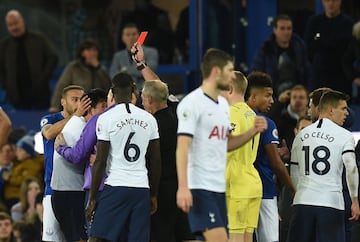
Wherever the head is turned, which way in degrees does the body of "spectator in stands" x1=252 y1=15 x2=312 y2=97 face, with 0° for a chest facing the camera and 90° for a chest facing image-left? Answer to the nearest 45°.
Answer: approximately 0°

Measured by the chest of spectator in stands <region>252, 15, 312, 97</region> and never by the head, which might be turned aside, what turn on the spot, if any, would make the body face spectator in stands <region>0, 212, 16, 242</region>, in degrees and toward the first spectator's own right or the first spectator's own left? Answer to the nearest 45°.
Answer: approximately 90° to the first spectator's own right

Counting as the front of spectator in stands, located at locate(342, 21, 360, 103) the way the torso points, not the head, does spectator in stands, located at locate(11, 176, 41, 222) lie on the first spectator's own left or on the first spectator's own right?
on the first spectator's own right

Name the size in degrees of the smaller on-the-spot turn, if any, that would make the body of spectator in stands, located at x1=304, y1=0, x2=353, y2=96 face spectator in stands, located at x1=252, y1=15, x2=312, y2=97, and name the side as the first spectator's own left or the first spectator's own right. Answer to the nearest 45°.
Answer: approximately 90° to the first spectator's own right

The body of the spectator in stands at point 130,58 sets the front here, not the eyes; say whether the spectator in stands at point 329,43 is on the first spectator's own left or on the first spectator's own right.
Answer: on the first spectator's own left

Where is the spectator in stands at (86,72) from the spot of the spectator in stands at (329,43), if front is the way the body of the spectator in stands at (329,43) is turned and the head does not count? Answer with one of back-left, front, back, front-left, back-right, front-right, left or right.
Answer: right

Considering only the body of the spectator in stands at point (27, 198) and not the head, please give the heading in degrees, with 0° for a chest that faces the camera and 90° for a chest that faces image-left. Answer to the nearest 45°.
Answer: approximately 315°

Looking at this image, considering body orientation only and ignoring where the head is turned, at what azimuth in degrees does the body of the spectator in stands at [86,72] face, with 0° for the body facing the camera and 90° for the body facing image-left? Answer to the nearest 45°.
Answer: approximately 315°

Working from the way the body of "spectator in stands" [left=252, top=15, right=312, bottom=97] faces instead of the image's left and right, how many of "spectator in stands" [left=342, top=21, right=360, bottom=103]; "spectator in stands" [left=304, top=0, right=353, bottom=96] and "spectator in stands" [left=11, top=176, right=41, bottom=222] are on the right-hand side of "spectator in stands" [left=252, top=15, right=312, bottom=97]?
1

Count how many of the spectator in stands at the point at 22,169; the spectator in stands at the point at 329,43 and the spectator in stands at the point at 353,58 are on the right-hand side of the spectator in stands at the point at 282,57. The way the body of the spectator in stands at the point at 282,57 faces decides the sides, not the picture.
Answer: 1

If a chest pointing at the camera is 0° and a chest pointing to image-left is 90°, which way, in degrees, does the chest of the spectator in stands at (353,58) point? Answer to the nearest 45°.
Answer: approximately 0°
